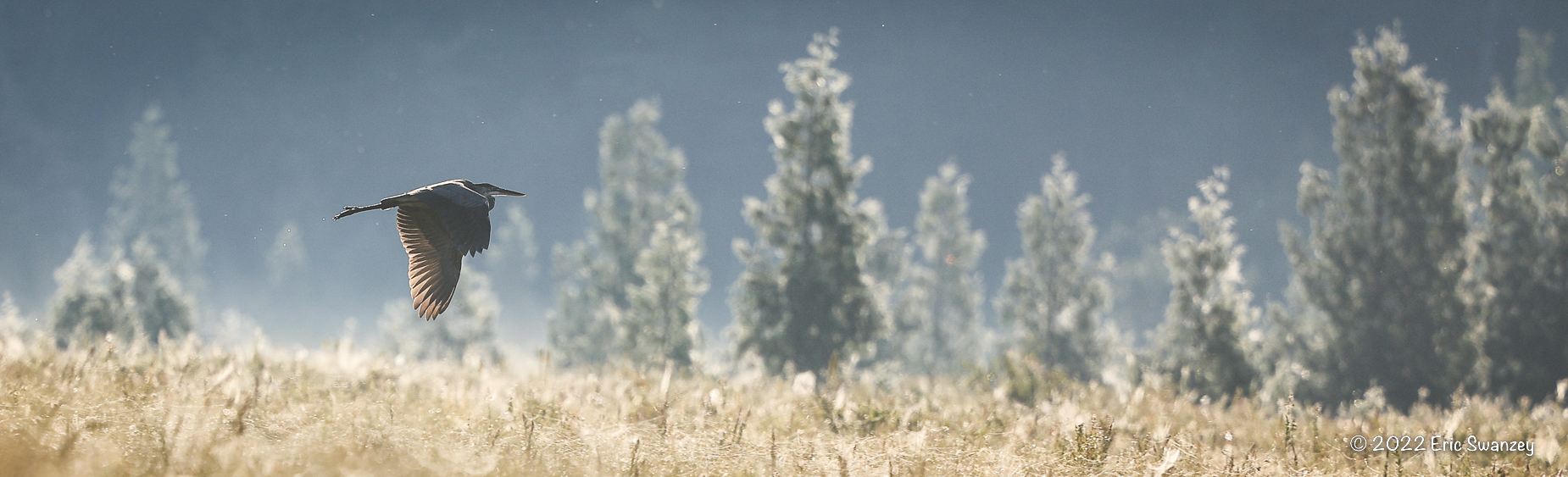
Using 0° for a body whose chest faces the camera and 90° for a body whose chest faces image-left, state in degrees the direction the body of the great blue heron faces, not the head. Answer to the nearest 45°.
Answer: approximately 270°

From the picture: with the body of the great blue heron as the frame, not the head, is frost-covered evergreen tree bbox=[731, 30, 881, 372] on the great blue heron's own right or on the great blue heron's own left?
on the great blue heron's own left

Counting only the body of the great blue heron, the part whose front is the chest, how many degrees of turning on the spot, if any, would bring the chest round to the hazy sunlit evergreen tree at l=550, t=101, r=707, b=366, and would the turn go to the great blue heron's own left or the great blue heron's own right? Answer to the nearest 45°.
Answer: approximately 90° to the great blue heron's own left

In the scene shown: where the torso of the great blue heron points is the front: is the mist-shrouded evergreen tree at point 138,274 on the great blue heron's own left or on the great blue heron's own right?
on the great blue heron's own left

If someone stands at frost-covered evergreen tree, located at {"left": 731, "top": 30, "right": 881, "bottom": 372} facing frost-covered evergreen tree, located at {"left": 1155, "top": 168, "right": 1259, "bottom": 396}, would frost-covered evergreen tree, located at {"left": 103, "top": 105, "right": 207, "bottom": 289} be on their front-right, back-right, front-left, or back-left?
back-left

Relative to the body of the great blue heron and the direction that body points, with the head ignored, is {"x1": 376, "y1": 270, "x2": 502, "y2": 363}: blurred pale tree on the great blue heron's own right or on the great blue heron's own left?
on the great blue heron's own left

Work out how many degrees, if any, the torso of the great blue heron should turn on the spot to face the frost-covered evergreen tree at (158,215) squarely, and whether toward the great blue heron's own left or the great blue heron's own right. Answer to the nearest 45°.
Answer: approximately 90° to the great blue heron's own left
